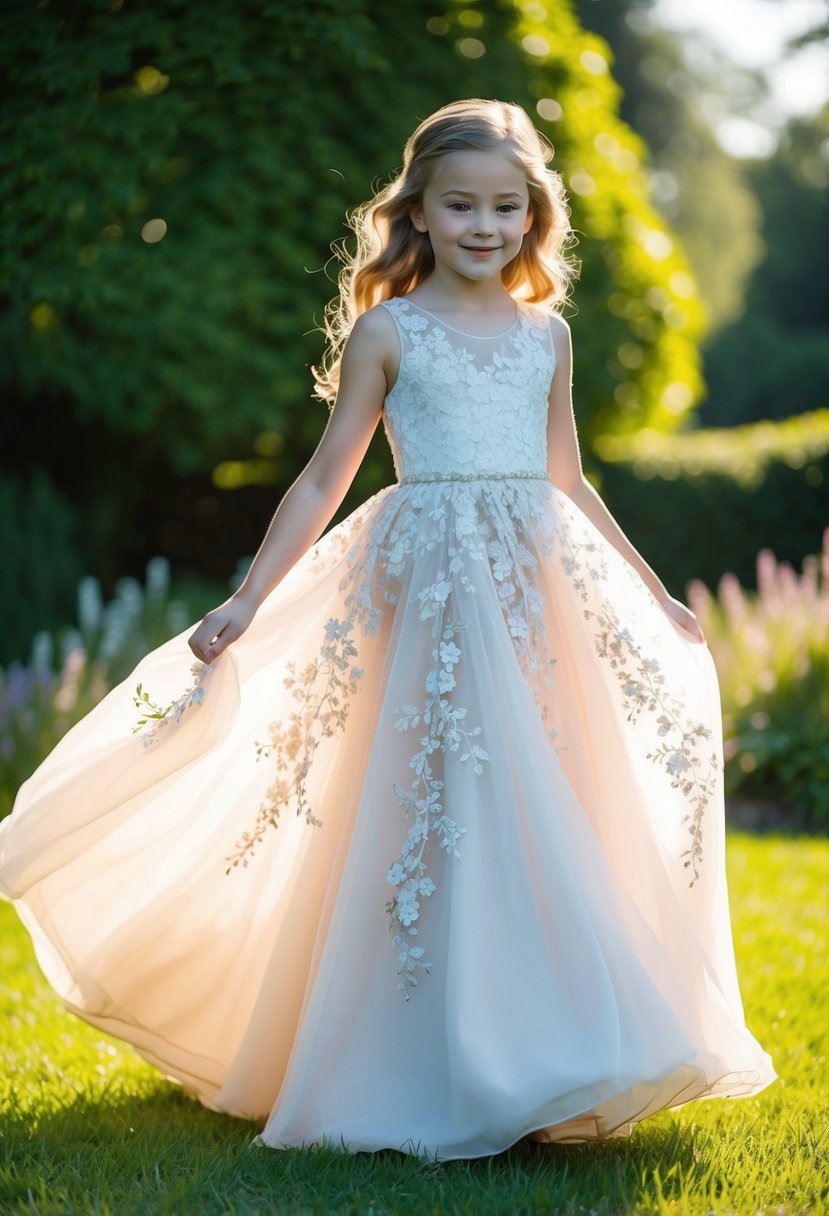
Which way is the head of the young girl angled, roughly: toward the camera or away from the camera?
toward the camera

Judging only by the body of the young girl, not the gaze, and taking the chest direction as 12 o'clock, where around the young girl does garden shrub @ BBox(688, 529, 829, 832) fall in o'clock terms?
The garden shrub is roughly at 7 o'clock from the young girl.

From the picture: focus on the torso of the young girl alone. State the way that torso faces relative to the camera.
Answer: toward the camera

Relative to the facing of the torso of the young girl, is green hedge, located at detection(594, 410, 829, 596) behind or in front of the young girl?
behind
